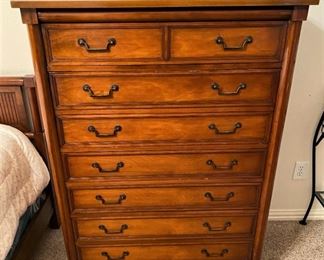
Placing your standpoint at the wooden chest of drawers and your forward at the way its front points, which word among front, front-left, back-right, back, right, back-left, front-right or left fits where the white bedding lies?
right

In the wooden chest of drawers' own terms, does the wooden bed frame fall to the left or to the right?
on its right

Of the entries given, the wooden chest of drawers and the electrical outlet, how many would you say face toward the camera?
2

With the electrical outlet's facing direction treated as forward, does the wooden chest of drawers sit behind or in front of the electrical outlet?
in front

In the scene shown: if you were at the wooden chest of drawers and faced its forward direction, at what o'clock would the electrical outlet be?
The electrical outlet is roughly at 8 o'clock from the wooden chest of drawers.

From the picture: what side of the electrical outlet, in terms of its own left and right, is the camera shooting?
front

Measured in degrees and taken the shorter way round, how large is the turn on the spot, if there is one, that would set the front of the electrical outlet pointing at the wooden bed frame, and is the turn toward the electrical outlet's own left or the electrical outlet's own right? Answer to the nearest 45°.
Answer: approximately 45° to the electrical outlet's own right

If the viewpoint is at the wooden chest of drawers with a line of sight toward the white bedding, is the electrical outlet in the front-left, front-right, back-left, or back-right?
back-right

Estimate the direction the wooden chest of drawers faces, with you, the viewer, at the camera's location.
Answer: facing the viewer

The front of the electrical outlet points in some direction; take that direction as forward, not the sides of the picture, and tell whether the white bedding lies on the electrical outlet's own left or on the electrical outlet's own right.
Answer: on the electrical outlet's own right
